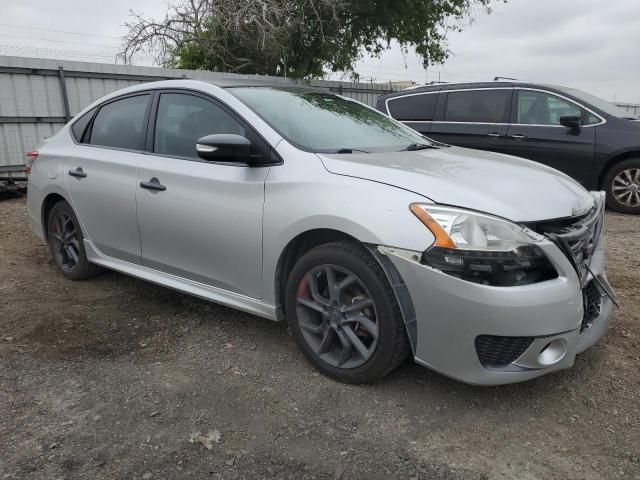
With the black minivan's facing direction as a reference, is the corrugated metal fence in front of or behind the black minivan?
behind

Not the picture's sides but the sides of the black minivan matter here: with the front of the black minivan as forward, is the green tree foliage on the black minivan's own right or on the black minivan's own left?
on the black minivan's own left

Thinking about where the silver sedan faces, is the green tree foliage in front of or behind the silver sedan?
behind

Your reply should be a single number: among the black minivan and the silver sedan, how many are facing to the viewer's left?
0

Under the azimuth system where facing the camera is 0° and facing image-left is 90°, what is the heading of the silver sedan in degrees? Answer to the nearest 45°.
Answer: approximately 315°

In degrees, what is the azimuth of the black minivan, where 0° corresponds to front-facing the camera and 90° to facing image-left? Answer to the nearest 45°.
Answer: approximately 270°

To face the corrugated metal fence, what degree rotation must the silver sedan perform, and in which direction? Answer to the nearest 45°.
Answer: approximately 180°
